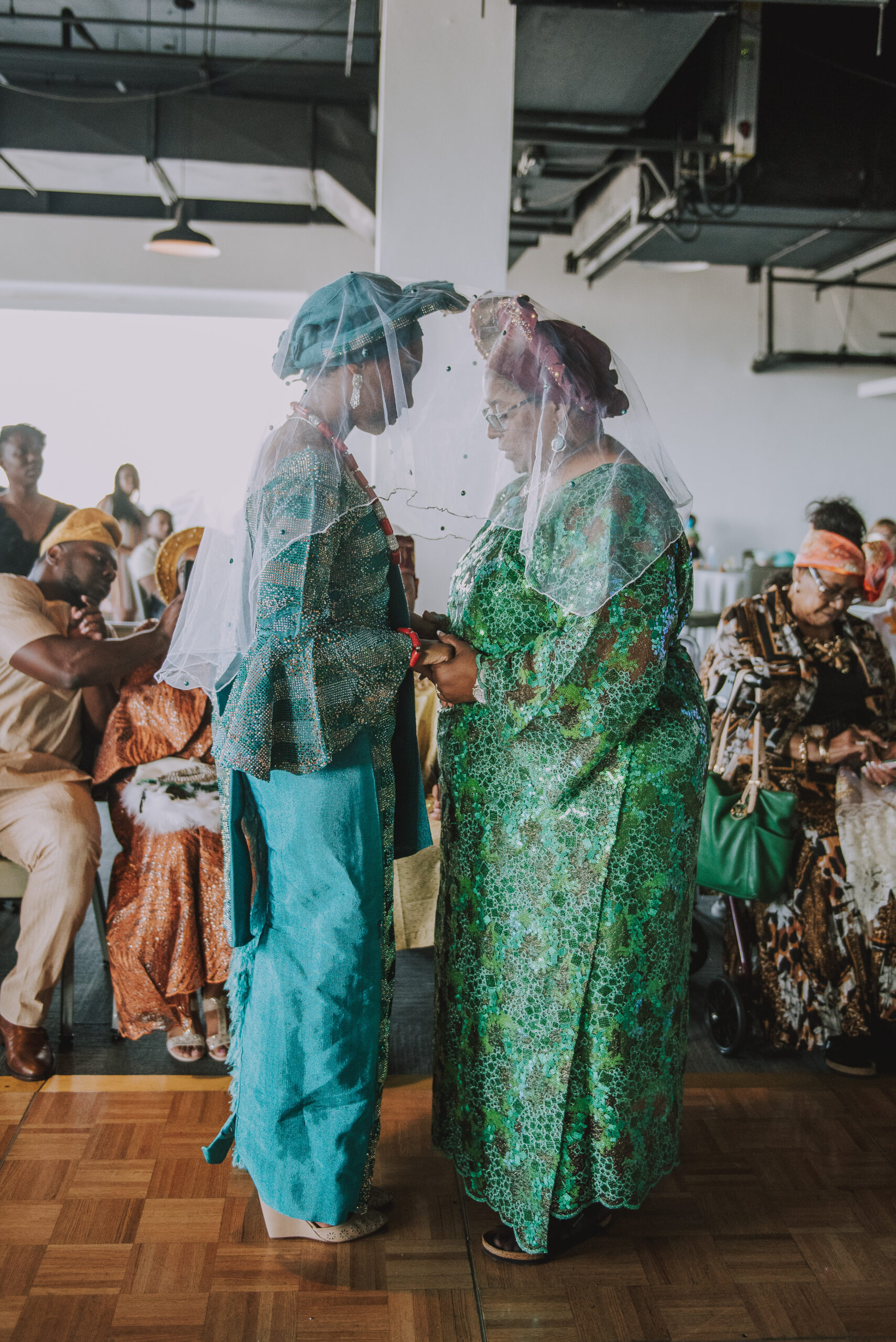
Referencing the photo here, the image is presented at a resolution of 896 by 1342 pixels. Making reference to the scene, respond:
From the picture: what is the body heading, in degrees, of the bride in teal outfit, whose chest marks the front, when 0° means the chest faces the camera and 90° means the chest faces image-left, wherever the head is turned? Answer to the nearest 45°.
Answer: approximately 270°

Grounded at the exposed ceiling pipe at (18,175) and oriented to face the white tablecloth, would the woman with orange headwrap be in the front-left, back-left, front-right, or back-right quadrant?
front-right

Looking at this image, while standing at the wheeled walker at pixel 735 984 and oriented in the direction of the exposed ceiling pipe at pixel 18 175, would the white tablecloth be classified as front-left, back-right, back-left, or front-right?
front-right

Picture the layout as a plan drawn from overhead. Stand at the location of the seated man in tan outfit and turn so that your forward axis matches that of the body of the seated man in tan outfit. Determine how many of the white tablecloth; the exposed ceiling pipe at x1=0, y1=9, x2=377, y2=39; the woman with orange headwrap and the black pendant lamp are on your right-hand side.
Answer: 0

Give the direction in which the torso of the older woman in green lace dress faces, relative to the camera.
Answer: to the viewer's left

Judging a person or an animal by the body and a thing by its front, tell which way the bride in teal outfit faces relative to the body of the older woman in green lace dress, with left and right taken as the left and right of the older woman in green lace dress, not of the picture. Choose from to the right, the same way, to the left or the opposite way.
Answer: the opposite way

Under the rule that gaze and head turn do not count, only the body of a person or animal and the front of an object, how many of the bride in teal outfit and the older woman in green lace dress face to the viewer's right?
1

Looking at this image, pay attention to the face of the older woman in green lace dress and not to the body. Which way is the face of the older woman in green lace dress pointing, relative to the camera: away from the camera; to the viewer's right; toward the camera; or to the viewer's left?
to the viewer's left

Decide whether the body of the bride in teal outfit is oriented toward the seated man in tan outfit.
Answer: no

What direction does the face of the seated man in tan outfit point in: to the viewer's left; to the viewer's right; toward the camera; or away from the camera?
to the viewer's right

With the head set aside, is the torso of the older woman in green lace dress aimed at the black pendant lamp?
no

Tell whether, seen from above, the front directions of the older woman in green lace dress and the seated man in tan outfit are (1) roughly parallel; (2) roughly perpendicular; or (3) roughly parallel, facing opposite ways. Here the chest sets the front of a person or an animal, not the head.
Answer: roughly parallel, facing opposite ways

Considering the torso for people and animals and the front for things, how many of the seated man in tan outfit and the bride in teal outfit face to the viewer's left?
0

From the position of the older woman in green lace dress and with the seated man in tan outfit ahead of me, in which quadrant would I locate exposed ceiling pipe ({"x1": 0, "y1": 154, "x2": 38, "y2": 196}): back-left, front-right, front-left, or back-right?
front-right

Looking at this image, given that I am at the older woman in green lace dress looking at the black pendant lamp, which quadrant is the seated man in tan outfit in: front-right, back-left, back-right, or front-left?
front-left

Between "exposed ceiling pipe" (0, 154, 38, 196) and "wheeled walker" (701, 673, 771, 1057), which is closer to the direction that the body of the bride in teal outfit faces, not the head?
the wheeled walker

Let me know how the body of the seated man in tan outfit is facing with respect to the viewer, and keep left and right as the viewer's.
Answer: facing the viewer and to the right of the viewer
